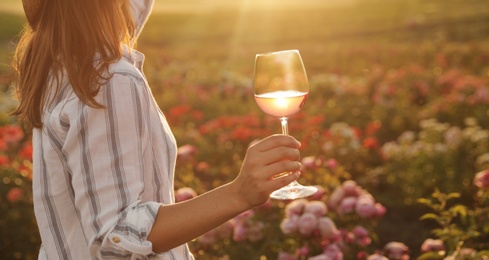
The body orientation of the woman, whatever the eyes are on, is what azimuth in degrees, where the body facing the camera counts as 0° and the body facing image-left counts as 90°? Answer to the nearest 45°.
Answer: approximately 270°

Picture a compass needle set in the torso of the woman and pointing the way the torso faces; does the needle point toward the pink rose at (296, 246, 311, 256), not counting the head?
no

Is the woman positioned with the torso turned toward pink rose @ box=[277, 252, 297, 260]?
no

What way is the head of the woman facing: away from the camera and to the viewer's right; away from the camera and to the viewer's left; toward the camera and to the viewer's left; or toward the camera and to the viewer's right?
away from the camera and to the viewer's right

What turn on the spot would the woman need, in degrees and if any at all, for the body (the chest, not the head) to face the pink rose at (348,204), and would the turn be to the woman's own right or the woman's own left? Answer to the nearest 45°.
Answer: approximately 45° to the woman's own left

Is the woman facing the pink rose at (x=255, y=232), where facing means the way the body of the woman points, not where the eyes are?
no
